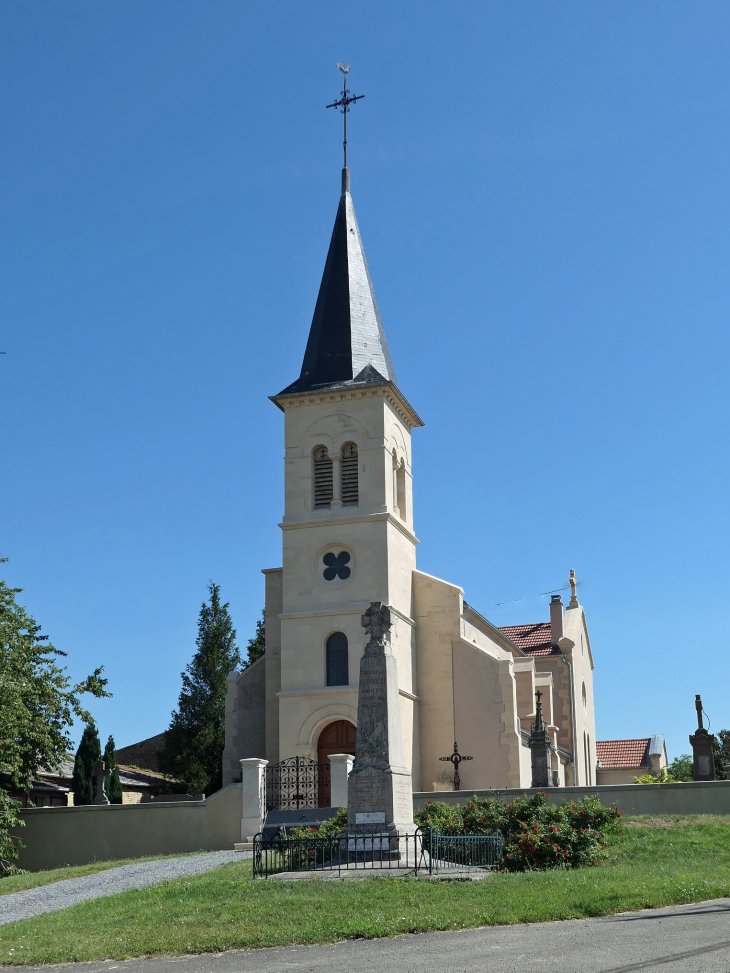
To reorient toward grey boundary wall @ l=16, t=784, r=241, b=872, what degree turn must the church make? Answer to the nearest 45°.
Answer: approximately 45° to its right

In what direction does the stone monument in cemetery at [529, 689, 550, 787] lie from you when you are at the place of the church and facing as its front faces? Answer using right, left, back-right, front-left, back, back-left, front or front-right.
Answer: front-left

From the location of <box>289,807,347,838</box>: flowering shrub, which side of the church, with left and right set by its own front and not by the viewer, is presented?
front

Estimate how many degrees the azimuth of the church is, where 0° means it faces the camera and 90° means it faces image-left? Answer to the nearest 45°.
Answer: approximately 0°

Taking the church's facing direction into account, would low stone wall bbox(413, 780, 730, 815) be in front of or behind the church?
in front

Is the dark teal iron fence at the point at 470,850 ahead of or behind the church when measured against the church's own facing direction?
ahead

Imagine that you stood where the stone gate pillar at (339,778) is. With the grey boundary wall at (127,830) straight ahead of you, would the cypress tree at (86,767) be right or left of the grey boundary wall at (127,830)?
right

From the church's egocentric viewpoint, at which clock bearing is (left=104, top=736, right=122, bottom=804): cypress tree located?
The cypress tree is roughly at 4 o'clock from the church.

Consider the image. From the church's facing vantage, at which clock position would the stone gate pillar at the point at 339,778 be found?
The stone gate pillar is roughly at 12 o'clock from the church.

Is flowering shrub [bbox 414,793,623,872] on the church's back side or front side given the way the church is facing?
on the front side
